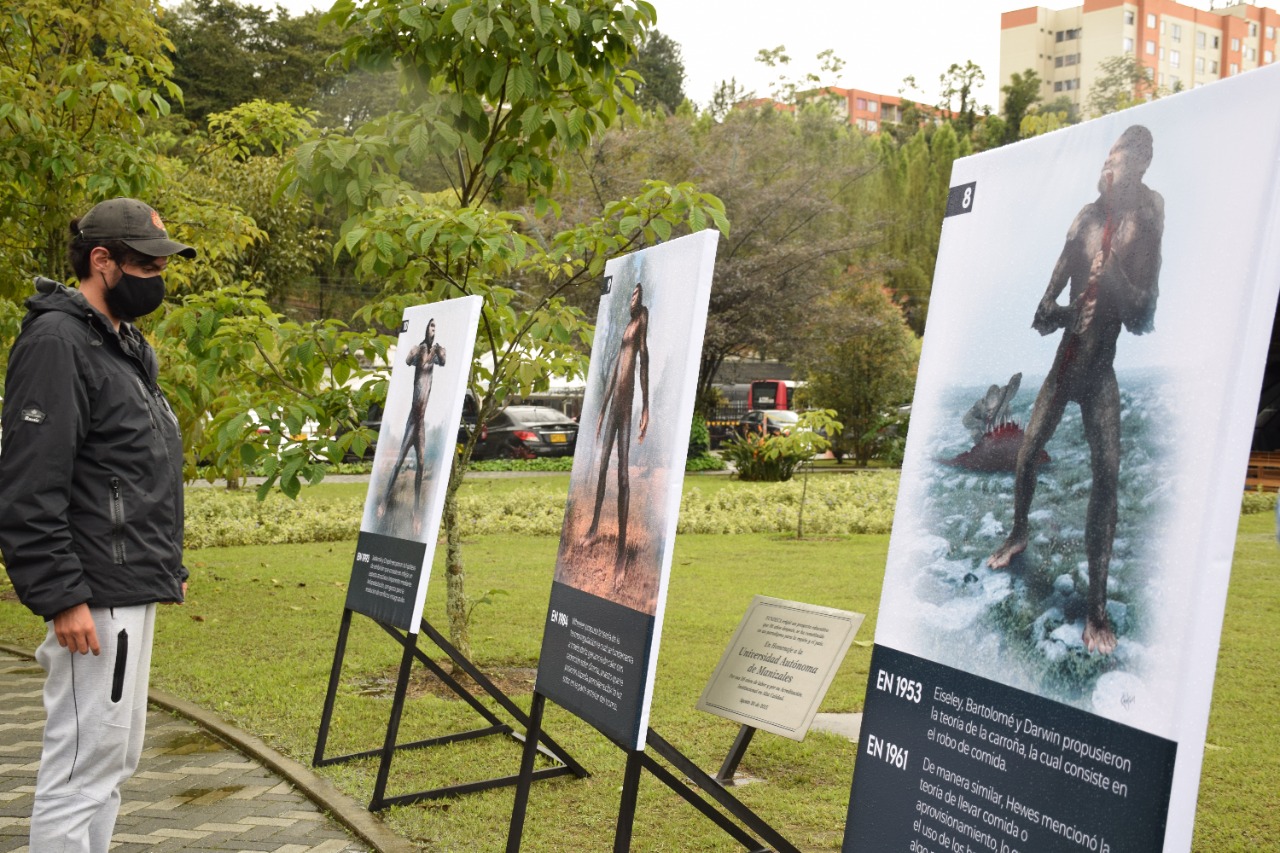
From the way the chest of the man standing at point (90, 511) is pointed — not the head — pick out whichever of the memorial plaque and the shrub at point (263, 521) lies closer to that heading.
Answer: the memorial plaque

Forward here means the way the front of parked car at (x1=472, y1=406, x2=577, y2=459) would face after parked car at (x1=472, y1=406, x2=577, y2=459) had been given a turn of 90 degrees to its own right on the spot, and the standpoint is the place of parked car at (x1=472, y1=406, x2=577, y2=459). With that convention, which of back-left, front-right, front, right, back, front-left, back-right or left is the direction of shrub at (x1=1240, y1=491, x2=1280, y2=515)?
right

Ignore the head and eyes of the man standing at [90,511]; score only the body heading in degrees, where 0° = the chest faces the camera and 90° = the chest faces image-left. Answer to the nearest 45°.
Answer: approximately 270°

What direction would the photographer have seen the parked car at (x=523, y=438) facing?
facing away from the viewer and to the left of the viewer

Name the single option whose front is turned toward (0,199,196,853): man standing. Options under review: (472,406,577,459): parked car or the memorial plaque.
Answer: the memorial plaque

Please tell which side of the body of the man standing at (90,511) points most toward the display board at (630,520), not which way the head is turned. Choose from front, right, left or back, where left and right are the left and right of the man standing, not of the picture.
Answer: front

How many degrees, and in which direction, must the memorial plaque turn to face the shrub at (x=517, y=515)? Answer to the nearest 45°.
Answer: approximately 135° to its right

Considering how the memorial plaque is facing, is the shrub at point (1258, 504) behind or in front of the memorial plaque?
behind

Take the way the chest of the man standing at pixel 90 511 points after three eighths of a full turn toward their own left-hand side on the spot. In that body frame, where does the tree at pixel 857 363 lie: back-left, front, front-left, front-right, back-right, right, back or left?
right

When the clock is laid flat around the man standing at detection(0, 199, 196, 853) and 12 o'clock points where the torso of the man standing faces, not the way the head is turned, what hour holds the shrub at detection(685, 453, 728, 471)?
The shrub is roughly at 10 o'clock from the man standing.

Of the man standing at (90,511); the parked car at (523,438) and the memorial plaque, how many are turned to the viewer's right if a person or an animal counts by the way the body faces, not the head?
1

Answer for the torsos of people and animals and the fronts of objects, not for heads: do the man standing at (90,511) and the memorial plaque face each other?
yes

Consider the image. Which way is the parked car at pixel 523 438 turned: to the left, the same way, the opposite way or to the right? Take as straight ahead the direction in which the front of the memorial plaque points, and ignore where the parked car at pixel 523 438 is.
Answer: to the right

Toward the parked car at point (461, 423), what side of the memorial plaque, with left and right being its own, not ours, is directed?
right
